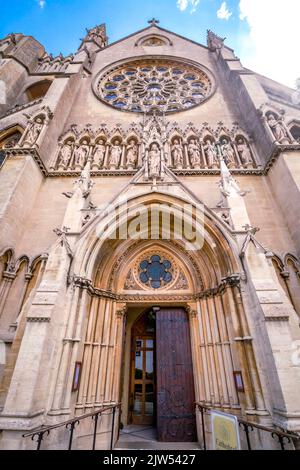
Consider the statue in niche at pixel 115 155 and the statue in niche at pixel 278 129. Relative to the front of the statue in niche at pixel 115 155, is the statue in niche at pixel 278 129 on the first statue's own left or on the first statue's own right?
on the first statue's own left

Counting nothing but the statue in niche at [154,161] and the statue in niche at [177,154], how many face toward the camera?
2

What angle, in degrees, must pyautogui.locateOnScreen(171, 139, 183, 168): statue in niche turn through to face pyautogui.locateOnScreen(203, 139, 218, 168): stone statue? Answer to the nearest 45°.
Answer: approximately 90° to its left

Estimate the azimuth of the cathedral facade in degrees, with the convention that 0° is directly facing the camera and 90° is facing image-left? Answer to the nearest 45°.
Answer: approximately 0°

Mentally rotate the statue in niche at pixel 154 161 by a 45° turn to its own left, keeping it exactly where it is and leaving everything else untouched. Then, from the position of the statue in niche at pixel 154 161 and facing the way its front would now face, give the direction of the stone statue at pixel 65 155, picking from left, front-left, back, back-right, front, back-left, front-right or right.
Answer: back-right

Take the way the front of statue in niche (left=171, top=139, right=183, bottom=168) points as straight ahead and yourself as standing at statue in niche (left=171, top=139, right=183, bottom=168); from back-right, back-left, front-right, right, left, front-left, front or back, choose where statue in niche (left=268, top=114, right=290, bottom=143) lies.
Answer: left

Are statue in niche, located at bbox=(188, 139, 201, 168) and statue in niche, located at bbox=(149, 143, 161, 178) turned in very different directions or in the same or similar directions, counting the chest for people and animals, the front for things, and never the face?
same or similar directions

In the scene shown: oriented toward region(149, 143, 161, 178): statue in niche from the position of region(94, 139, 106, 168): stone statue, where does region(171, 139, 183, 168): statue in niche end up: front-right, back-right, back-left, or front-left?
front-left

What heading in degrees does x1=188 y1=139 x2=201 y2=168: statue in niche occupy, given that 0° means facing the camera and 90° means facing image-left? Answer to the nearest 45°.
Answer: approximately 0°

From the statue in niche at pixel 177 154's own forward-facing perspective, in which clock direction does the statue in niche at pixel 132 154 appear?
the statue in niche at pixel 132 154 is roughly at 3 o'clock from the statue in niche at pixel 177 154.

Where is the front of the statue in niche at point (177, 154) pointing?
toward the camera

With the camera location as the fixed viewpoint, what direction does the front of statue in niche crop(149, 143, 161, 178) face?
facing the viewer

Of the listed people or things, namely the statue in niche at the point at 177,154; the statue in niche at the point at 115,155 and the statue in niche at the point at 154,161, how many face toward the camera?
3

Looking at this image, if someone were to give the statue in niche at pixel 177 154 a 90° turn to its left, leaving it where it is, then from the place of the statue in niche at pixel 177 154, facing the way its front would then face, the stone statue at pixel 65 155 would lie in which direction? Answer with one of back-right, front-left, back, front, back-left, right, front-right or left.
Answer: back

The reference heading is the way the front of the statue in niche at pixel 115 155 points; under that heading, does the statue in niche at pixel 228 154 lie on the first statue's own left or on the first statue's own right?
on the first statue's own left

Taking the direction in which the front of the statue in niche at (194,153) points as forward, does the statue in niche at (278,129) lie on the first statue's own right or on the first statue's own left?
on the first statue's own left

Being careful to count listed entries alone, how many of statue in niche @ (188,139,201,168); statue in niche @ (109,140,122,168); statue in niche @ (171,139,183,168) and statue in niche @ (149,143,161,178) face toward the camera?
4

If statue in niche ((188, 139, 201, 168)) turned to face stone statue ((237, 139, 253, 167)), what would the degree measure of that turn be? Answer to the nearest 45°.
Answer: approximately 90° to its left
